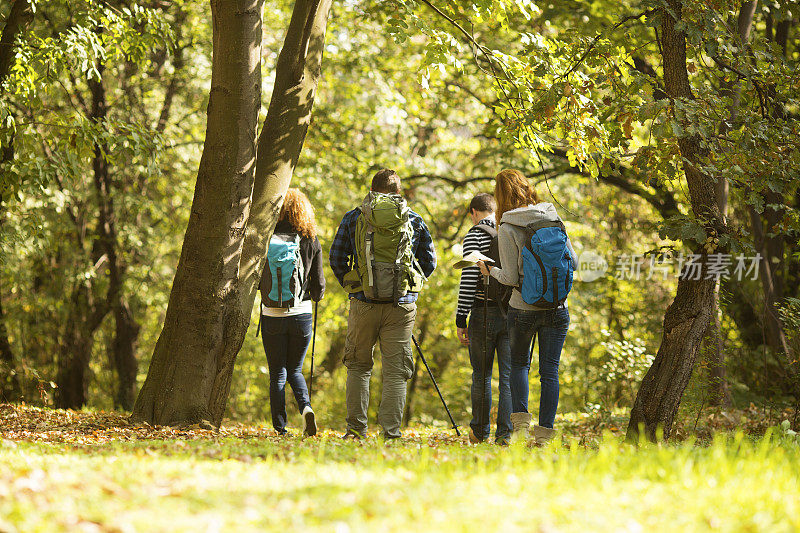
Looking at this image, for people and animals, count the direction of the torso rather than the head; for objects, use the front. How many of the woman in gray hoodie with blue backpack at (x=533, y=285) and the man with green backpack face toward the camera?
0

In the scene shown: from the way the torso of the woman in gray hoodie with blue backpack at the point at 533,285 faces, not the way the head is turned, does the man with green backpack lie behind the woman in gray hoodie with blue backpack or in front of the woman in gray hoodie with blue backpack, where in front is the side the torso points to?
in front

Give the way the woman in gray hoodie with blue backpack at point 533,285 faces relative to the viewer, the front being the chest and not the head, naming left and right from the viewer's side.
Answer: facing away from the viewer and to the left of the viewer

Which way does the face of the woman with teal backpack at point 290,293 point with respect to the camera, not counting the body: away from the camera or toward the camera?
away from the camera

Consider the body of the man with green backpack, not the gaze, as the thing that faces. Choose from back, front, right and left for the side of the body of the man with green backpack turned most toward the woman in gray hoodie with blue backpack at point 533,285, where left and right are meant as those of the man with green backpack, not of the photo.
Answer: right

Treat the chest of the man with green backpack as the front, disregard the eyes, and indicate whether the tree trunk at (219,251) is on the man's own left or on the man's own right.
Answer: on the man's own left

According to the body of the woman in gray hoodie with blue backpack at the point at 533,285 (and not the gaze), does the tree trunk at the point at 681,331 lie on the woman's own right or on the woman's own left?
on the woman's own right

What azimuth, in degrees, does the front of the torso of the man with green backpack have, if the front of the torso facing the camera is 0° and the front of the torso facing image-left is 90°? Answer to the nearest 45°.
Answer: approximately 180°

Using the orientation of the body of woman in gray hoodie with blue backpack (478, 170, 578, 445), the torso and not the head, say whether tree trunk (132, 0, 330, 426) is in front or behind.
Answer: in front

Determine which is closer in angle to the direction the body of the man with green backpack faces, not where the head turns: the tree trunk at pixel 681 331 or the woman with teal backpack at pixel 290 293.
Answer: the woman with teal backpack

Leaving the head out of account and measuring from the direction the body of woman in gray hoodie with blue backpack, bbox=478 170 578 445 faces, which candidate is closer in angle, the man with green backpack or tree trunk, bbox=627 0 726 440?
the man with green backpack

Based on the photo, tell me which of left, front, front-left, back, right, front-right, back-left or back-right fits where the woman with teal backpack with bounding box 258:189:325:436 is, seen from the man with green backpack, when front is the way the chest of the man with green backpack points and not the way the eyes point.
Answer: front-left
